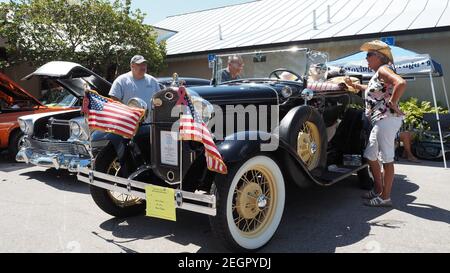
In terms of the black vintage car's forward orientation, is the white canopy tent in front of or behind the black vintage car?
behind

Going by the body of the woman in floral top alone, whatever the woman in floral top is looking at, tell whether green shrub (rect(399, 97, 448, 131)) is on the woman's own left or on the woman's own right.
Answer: on the woman's own right

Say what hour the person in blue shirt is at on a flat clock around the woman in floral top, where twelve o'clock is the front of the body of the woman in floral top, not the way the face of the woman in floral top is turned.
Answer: The person in blue shirt is roughly at 12 o'clock from the woman in floral top.

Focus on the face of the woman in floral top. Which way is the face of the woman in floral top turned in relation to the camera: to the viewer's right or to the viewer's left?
to the viewer's left

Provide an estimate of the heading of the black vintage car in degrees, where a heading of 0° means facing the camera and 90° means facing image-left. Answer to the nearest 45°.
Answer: approximately 45°

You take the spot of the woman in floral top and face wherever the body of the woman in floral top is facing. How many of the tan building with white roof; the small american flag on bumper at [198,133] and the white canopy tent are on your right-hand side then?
2

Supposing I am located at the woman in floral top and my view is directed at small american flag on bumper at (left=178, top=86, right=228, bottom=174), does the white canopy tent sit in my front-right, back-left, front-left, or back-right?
back-right

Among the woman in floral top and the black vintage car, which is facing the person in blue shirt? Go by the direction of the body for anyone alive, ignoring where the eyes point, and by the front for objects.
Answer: the woman in floral top

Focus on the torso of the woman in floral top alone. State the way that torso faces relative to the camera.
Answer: to the viewer's left

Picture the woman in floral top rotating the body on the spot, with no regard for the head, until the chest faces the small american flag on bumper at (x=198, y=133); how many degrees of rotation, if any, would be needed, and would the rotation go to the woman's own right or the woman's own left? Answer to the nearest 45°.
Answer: approximately 45° to the woman's own left

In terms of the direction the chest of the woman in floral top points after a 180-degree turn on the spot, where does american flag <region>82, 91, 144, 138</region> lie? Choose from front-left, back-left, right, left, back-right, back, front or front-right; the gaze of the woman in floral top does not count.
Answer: back-right

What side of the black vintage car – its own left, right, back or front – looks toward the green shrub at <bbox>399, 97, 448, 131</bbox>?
back

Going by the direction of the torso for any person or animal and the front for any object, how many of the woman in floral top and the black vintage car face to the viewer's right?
0

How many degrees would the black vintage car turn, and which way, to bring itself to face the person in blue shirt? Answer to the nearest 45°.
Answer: approximately 90° to its right

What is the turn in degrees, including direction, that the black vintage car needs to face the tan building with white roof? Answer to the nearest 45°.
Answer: approximately 135° to its right

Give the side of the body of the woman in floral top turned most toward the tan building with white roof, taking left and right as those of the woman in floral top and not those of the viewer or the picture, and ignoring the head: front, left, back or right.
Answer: right
